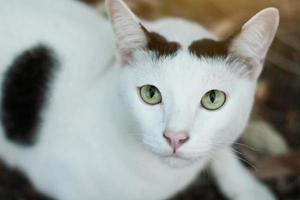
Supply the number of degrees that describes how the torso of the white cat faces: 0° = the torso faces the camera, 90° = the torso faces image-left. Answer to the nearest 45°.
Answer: approximately 315°
